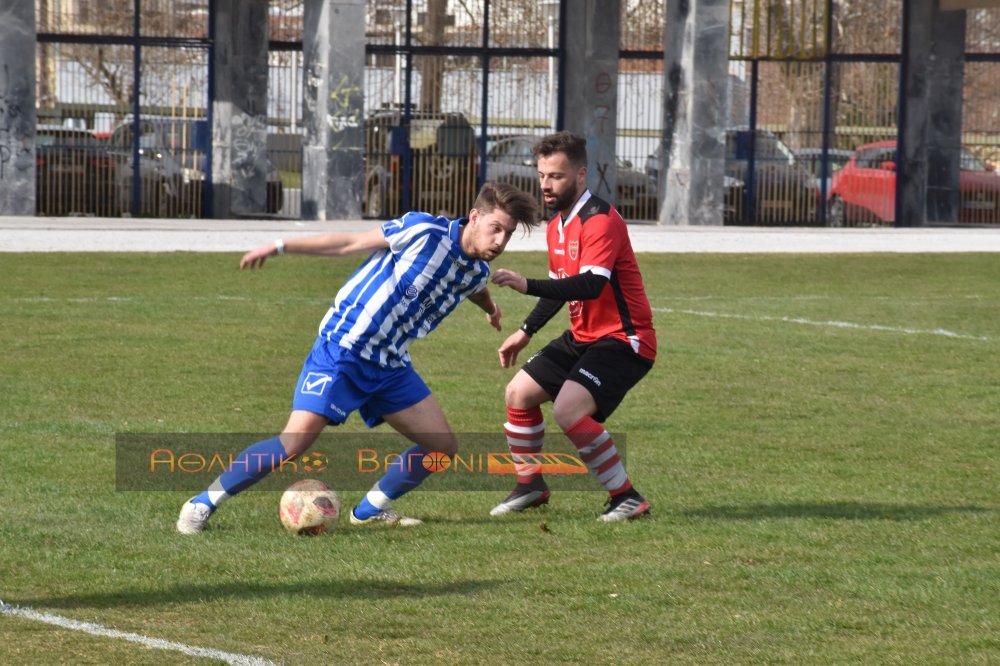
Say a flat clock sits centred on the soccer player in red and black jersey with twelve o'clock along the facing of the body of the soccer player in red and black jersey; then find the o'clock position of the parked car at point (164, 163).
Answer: The parked car is roughly at 4 o'clock from the soccer player in red and black jersey.

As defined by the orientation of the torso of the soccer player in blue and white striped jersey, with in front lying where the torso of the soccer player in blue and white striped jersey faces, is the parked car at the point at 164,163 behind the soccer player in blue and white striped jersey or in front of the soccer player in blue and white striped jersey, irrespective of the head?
behind

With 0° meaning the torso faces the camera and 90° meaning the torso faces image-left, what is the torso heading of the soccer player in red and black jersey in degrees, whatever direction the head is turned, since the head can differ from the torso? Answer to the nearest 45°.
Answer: approximately 45°

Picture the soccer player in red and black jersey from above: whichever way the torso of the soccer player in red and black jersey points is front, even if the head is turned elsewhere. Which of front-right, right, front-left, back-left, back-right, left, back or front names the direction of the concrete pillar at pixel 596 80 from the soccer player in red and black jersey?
back-right

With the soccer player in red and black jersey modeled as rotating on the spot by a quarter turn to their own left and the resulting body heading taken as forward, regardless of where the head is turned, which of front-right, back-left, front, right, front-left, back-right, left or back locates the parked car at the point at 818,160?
back-left

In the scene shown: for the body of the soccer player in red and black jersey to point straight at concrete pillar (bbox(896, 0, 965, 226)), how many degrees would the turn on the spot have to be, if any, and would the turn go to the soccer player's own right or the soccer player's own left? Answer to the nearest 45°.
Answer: approximately 135° to the soccer player's own right

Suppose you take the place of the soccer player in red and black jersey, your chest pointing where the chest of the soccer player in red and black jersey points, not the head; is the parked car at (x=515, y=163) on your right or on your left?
on your right

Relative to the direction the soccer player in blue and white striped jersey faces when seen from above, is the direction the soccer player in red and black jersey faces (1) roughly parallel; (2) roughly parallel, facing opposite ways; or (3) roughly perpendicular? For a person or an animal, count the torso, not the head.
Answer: roughly perpendicular

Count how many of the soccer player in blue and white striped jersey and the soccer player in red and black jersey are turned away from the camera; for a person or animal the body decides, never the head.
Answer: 0

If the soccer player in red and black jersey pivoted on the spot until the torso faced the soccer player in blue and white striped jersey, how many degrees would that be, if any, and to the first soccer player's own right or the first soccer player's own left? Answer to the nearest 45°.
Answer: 0° — they already face them

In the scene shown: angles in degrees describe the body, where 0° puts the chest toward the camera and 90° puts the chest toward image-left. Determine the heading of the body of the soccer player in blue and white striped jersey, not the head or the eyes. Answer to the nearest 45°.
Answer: approximately 315°
